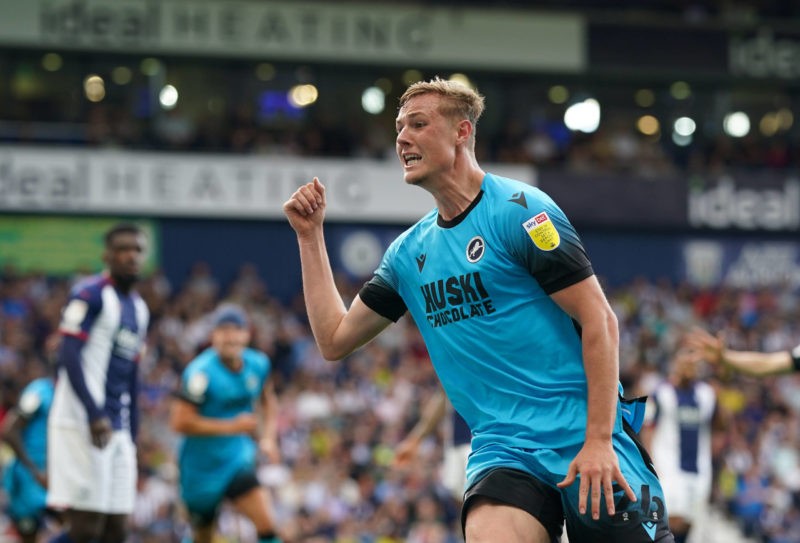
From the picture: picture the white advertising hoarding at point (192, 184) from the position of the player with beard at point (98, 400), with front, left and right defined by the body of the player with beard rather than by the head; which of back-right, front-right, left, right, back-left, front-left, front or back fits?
back-left

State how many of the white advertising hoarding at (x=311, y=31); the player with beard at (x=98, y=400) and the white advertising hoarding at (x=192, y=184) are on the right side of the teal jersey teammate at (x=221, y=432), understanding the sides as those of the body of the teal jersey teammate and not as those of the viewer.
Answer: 1

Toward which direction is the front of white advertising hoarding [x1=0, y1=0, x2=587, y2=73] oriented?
toward the camera

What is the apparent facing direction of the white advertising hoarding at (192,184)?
toward the camera

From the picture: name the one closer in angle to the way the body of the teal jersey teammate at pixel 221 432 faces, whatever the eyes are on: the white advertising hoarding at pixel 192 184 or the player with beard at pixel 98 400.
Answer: the player with beard

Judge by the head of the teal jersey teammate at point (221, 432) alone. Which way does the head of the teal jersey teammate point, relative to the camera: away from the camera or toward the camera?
toward the camera

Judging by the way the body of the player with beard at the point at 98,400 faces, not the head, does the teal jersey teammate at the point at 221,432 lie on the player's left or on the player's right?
on the player's left

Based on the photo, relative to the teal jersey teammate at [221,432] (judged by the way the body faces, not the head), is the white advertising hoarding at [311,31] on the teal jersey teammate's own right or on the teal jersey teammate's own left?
on the teal jersey teammate's own left

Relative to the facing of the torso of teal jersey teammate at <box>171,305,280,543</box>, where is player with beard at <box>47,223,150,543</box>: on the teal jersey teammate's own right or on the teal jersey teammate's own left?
on the teal jersey teammate's own right

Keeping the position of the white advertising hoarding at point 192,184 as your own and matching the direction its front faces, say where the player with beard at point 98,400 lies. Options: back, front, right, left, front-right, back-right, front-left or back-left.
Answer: front

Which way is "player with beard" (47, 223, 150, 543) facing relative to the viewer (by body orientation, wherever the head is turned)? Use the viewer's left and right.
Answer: facing the viewer and to the right of the viewer

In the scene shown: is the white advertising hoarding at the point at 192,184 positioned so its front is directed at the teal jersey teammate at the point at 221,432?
yes

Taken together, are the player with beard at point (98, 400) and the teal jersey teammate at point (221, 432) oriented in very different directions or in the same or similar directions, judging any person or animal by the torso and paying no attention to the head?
same or similar directions

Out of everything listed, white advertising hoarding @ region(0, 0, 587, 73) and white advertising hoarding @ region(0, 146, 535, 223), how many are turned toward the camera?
2

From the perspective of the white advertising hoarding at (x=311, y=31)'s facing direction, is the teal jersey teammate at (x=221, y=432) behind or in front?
in front

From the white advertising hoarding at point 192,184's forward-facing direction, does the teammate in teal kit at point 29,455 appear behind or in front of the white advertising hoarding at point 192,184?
in front
